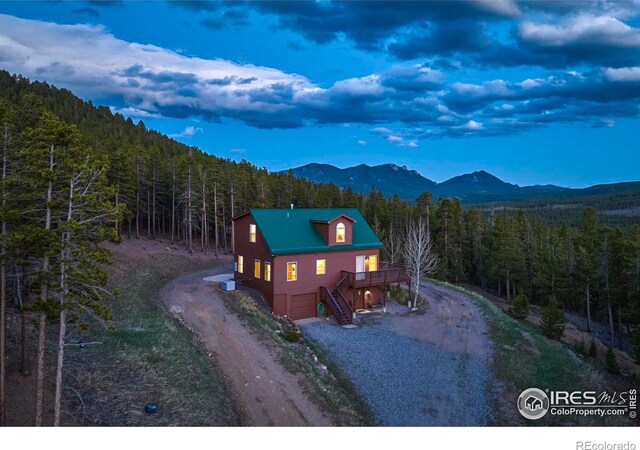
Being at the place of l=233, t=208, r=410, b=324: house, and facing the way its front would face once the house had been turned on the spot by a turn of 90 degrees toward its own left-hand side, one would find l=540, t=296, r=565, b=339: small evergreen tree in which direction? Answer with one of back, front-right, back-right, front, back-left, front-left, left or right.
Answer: front-right

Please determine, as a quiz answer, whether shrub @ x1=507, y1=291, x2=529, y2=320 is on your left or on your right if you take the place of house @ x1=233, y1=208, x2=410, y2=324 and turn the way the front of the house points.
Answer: on your left

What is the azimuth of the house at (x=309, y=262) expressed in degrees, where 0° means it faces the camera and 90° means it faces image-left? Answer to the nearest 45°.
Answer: approximately 315°

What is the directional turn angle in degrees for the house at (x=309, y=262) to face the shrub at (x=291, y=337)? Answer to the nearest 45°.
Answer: approximately 45° to its right
